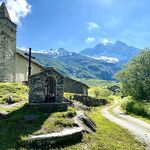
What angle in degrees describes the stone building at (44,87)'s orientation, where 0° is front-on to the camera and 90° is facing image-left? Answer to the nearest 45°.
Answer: approximately 0°

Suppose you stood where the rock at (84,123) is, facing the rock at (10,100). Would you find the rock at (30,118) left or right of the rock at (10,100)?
left

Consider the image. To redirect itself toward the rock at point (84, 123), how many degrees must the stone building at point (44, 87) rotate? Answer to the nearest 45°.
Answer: approximately 45° to its left
